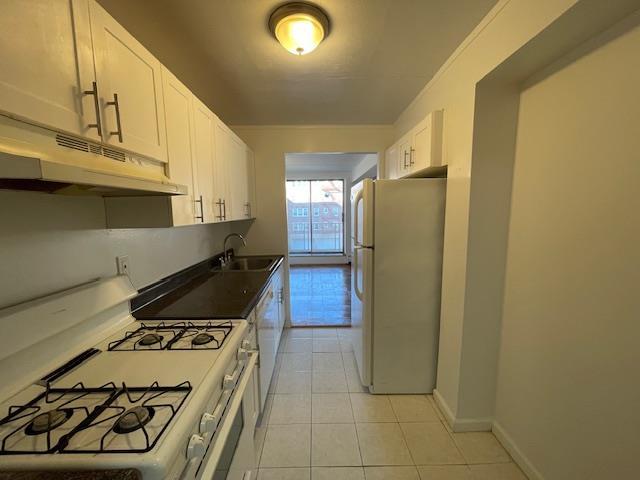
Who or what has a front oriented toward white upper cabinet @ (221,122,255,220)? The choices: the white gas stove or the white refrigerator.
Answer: the white refrigerator

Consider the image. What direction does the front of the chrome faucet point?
to the viewer's right

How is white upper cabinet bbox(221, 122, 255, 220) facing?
to the viewer's right

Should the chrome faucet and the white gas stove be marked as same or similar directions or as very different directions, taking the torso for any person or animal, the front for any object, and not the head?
same or similar directions

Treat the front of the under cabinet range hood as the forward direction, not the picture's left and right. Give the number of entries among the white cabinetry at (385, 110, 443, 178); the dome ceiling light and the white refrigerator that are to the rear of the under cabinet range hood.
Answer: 0

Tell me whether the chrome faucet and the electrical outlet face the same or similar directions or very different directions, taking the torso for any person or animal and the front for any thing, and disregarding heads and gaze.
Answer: same or similar directions

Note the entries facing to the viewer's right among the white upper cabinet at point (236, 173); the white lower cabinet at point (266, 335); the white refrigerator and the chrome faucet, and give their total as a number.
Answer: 3

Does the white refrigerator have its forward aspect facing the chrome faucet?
yes

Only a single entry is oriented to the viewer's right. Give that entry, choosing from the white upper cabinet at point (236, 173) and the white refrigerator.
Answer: the white upper cabinet

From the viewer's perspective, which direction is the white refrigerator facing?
to the viewer's left

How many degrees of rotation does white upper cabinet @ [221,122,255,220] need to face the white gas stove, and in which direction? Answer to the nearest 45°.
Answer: approximately 90° to its right

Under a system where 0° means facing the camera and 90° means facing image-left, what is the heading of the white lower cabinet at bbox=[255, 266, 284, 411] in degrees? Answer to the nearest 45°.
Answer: approximately 270°

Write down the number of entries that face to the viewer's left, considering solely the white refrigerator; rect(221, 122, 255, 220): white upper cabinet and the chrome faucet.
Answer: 1

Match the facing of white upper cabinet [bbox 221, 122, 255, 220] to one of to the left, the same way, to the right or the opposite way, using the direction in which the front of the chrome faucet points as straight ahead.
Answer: the same way

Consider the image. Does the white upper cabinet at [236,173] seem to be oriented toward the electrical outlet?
no

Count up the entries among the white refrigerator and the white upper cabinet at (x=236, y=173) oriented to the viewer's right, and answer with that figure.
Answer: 1

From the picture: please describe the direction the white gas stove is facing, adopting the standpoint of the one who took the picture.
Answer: facing the viewer and to the right of the viewer
